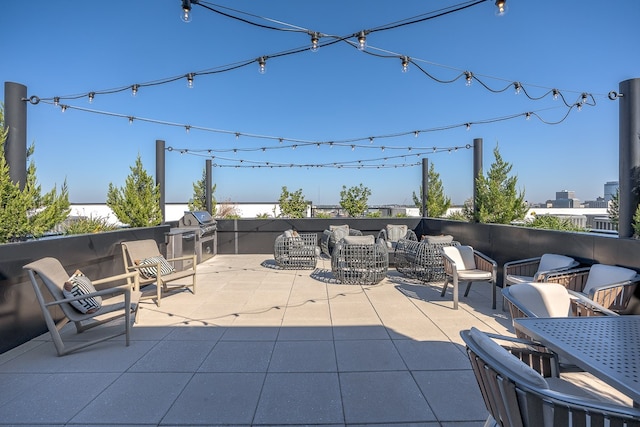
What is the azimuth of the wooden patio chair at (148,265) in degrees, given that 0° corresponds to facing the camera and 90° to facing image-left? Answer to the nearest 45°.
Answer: approximately 315°

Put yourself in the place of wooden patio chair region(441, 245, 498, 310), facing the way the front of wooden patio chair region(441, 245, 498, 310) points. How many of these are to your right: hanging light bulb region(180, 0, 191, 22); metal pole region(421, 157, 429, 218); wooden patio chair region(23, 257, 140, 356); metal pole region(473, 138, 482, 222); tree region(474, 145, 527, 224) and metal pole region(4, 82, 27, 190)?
3

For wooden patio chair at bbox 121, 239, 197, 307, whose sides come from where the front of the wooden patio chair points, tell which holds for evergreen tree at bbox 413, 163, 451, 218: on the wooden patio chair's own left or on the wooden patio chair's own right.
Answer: on the wooden patio chair's own left

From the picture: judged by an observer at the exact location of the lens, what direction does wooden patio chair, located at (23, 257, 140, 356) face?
facing to the right of the viewer

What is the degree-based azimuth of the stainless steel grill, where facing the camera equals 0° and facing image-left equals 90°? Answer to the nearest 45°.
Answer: approximately 315°

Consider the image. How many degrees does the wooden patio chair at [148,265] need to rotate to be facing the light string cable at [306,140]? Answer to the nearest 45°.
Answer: approximately 90° to its left

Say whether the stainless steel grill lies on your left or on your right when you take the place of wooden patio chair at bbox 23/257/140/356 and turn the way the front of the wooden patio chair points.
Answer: on your left

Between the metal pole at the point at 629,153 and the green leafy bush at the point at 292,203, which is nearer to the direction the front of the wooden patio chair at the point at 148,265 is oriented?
the metal pole
